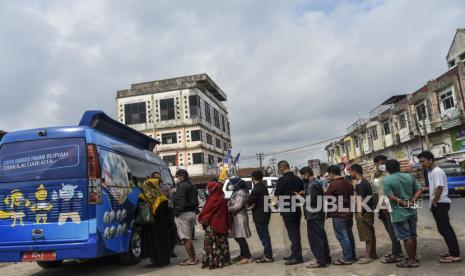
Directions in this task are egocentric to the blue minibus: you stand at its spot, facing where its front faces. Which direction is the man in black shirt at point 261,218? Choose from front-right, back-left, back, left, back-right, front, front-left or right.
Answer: front-right

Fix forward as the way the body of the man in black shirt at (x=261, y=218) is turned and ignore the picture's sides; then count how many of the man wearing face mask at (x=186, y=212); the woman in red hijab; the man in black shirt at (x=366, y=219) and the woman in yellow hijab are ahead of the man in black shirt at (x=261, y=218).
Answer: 3

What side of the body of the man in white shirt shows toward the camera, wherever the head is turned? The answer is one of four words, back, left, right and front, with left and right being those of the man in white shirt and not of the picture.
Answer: left

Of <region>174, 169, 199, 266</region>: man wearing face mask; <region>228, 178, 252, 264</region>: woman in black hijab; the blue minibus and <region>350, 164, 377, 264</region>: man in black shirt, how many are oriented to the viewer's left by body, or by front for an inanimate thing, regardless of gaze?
3

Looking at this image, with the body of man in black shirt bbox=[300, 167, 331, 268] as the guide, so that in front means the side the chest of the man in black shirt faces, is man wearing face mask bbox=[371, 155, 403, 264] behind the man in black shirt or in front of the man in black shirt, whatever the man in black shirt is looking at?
behind

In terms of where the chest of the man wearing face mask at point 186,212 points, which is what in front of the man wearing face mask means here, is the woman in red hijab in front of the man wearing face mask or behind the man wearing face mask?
behind

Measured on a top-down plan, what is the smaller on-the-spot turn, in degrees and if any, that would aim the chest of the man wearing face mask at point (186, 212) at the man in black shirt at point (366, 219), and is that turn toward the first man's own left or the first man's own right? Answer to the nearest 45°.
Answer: approximately 180°

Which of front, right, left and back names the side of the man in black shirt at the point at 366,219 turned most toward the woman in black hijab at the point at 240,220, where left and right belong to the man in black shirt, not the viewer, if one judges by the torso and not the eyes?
front

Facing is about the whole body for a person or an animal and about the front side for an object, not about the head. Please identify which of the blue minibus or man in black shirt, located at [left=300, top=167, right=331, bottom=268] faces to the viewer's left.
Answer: the man in black shirt

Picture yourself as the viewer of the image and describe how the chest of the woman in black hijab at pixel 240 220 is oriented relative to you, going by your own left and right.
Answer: facing to the left of the viewer

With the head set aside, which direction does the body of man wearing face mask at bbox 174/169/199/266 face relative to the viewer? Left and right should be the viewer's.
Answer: facing to the left of the viewer

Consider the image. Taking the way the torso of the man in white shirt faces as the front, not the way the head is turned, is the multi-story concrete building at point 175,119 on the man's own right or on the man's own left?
on the man's own right

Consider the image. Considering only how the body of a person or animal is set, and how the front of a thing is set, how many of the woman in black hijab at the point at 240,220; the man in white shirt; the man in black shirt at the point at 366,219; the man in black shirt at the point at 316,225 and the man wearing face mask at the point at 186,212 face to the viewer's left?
5

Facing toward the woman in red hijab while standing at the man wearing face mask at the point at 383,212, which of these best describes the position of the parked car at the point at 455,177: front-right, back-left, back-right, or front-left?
back-right

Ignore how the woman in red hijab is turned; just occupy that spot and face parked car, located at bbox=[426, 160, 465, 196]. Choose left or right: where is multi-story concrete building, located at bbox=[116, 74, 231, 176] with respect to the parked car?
left

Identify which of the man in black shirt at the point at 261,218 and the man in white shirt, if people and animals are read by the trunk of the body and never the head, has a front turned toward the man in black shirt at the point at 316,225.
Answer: the man in white shirt

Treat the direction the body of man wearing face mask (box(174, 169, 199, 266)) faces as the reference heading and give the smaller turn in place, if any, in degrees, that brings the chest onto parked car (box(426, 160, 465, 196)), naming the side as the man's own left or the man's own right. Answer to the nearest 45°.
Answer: approximately 135° to the man's own right

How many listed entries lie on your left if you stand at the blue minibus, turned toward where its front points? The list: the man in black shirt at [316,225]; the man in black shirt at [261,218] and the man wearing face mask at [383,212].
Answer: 0

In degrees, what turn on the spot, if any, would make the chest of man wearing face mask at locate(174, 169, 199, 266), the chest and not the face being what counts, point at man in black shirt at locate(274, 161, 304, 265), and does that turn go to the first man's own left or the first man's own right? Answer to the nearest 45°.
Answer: approximately 135° to the first man's own left

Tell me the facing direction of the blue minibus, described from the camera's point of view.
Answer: facing away from the viewer and to the right of the viewer
